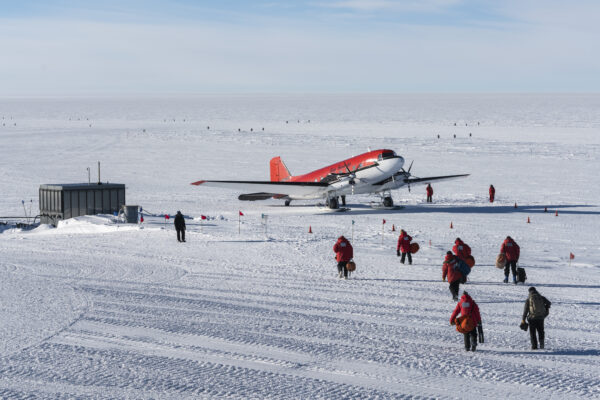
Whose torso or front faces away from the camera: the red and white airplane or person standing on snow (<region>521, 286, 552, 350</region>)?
the person standing on snow

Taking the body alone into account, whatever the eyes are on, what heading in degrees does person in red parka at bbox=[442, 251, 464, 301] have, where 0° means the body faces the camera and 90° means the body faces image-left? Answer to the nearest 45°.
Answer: approximately 135°

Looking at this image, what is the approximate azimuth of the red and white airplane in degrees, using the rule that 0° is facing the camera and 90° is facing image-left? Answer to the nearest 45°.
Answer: approximately 315°

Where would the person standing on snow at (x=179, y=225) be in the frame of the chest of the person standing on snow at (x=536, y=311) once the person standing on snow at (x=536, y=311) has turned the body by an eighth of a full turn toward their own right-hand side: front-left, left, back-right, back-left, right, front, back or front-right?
left

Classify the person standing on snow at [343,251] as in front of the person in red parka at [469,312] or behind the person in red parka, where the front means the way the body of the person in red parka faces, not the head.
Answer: in front

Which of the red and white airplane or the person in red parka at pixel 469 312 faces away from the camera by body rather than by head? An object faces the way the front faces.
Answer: the person in red parka

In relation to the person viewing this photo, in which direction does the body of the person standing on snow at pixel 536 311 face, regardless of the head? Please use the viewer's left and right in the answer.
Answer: facing away from the viewer

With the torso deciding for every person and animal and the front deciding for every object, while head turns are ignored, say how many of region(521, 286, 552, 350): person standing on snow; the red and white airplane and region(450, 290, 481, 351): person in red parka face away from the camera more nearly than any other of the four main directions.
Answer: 2

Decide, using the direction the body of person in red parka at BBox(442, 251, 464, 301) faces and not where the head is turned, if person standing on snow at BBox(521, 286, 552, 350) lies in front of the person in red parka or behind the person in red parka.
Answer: behind

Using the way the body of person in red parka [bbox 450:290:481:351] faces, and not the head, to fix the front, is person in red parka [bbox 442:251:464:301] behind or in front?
in front

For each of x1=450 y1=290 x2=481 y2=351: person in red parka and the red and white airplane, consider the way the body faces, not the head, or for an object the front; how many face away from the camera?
1

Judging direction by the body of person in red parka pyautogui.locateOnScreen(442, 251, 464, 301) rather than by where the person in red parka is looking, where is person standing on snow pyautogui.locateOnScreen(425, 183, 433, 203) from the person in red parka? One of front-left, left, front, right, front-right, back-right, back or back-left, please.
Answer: front-right

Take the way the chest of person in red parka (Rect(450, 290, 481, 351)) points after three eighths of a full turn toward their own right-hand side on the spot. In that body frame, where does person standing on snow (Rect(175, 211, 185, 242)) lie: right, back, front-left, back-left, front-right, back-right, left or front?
back

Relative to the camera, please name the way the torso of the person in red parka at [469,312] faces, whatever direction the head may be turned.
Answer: away from the camera

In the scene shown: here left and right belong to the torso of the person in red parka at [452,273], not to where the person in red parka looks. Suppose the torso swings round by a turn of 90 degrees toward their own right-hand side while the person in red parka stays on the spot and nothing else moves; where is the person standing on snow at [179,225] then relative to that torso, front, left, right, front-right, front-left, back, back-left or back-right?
left
